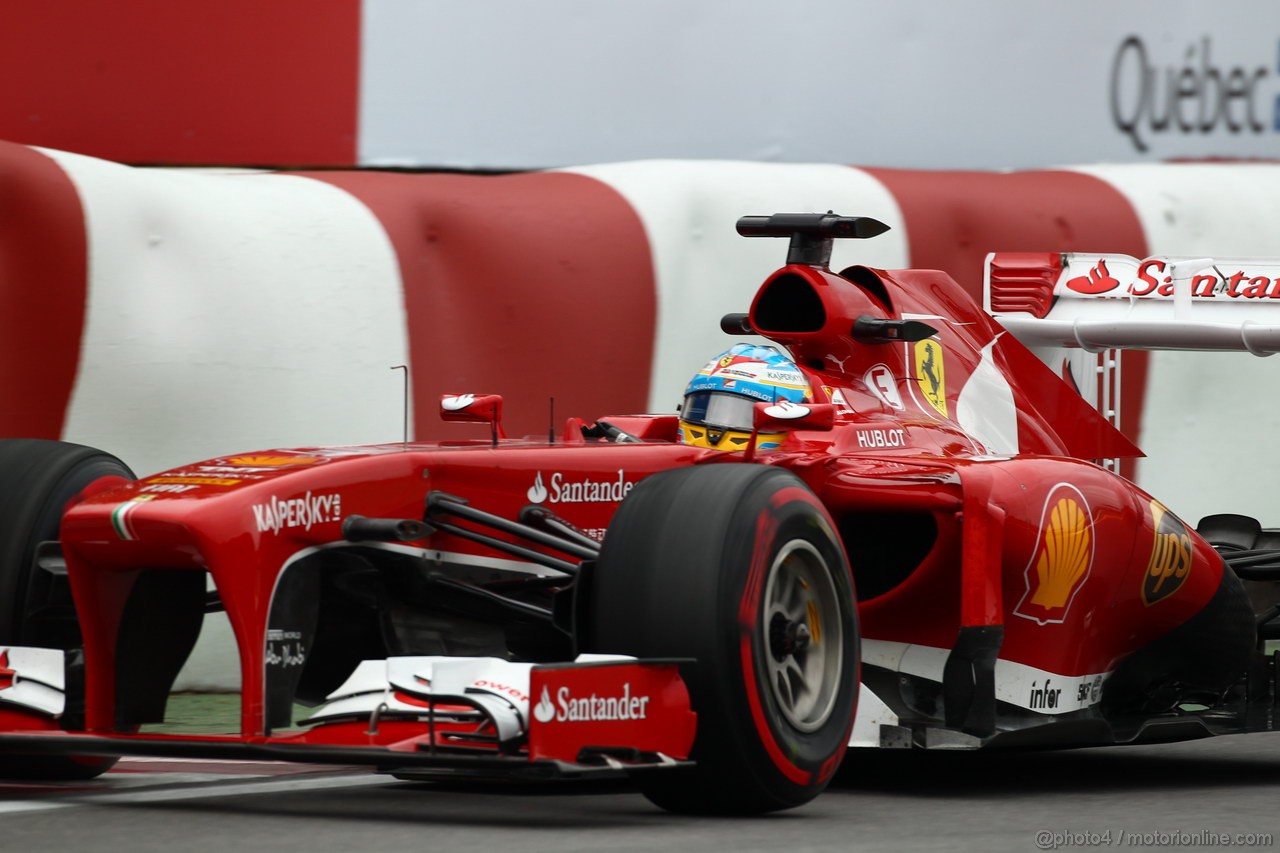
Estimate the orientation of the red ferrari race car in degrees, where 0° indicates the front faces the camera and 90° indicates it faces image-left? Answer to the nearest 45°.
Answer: approximately 45°

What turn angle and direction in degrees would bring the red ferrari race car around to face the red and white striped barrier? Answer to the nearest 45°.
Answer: approximately 90° to its right
